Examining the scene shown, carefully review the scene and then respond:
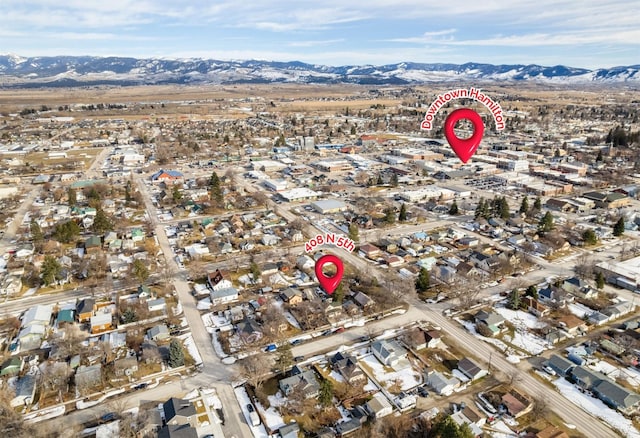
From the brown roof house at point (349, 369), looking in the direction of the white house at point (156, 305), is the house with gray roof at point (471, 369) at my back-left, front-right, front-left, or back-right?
back-right

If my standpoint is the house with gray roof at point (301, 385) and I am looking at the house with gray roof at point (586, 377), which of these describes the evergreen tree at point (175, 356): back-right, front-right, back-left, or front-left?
back-left

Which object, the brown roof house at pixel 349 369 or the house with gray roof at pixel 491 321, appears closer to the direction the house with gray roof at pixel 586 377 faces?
the brown roof house

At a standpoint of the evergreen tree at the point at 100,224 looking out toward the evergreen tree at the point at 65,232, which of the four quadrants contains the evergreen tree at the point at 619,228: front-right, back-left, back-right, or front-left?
back-left

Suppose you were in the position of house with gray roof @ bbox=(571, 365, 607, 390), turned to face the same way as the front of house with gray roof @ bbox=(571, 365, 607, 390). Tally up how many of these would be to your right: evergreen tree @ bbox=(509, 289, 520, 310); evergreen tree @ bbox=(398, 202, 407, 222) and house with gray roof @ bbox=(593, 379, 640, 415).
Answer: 2

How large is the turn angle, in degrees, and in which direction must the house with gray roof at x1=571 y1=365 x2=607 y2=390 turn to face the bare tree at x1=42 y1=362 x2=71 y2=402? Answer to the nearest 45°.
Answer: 0° — it already faces it

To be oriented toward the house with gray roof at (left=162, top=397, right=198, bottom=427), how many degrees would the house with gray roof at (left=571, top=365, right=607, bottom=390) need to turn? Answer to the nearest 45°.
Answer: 0° — it already faces it

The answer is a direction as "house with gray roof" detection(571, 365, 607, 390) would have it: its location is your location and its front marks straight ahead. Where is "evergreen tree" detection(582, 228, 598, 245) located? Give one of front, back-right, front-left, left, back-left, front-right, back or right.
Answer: back-right

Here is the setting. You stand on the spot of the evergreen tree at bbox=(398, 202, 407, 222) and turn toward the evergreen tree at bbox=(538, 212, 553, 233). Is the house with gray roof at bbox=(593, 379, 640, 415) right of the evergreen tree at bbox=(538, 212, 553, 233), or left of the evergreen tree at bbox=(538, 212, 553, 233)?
right

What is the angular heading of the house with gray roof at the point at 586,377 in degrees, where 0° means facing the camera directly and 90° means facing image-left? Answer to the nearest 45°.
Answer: approximately 45°

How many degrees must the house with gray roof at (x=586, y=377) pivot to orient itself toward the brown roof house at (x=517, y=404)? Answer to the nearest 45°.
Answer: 0° — it already faces it
